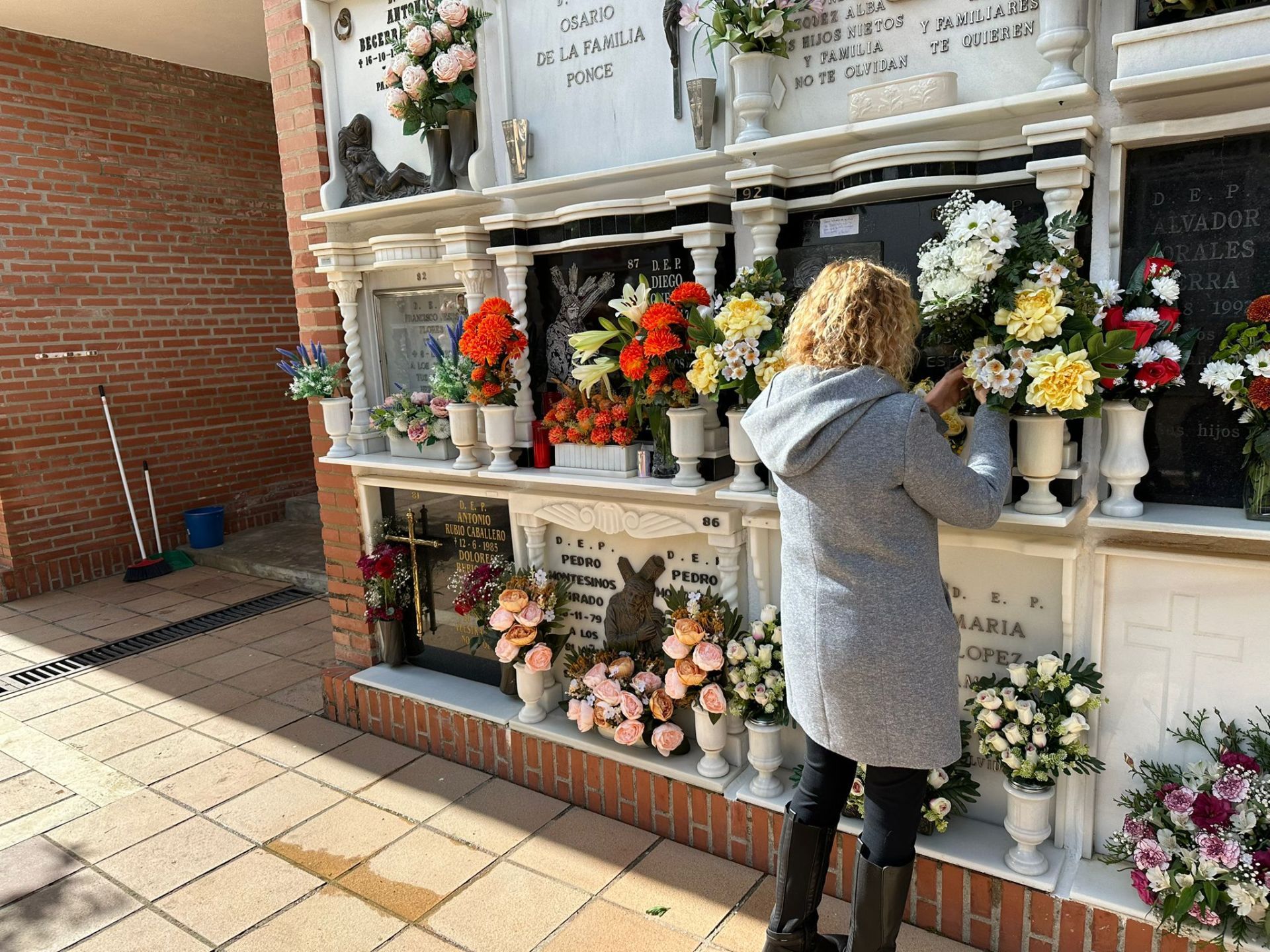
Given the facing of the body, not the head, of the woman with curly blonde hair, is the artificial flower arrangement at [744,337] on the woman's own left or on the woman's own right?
on the woman's own left

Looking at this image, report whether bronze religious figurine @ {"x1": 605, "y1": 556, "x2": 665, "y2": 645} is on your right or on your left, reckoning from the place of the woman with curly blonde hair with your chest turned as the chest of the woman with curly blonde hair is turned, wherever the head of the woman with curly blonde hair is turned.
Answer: on your left

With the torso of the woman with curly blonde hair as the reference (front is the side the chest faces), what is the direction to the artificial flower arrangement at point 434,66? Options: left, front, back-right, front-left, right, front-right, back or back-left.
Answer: left

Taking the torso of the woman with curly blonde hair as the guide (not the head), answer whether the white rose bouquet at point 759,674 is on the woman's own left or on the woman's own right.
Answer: on the woman's own left

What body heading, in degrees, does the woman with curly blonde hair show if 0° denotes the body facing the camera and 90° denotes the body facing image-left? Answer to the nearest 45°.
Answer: approximately 225°

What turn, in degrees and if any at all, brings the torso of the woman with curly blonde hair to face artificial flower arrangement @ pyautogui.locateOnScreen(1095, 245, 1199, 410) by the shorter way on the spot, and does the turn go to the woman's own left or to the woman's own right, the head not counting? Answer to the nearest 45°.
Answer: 0° — they already face it

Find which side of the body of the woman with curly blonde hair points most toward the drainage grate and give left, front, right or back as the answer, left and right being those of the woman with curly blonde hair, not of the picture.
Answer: left

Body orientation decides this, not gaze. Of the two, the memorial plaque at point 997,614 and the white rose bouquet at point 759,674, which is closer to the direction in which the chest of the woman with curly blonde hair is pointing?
the memorial plaque

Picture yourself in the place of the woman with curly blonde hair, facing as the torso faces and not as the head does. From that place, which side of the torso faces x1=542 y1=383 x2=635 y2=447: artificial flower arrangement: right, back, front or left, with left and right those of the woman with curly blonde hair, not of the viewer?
left
